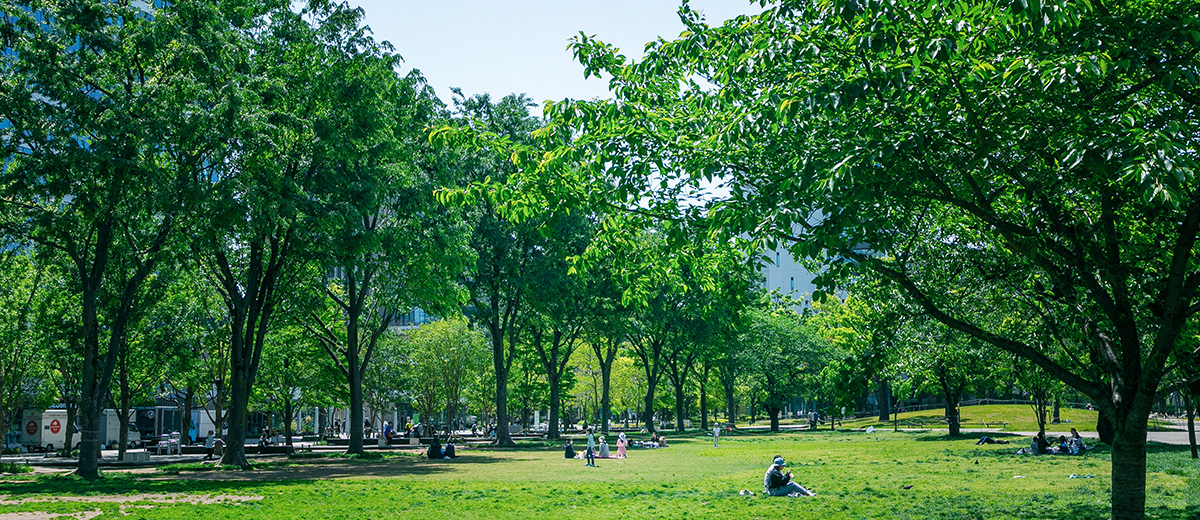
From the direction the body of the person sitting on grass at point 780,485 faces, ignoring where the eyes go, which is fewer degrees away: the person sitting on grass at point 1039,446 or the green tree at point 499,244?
the person sitting on grass

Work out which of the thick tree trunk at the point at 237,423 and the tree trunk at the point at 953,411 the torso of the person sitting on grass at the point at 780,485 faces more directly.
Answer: the tree trunk

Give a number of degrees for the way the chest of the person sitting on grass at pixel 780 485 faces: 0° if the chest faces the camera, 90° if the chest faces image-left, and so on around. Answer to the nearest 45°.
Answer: approximately 270°

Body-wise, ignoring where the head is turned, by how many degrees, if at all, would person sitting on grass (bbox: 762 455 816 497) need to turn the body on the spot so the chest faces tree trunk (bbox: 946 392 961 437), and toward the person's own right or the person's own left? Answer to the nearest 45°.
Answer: approximately 90° to the person's own left

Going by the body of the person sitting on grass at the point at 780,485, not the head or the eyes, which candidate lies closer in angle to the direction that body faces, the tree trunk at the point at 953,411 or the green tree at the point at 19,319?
the tree trunk

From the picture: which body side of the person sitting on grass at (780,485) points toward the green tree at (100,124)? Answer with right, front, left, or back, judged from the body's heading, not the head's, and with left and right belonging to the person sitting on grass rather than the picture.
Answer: back

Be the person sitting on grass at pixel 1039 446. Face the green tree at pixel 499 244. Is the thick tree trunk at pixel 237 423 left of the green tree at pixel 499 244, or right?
left
